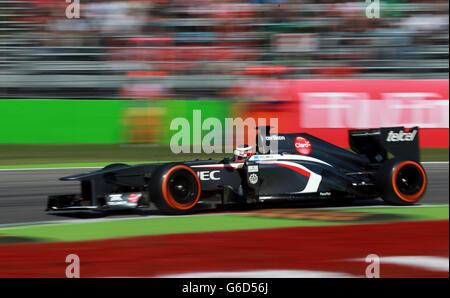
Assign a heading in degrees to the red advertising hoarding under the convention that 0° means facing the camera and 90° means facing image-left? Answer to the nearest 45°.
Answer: approximately 0°
